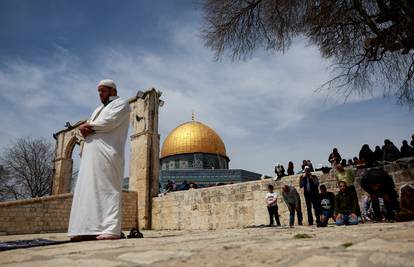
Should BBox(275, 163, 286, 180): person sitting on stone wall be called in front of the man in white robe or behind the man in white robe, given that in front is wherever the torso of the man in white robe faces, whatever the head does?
behind

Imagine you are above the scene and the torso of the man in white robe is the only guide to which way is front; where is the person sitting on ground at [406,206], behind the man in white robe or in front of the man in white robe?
behind

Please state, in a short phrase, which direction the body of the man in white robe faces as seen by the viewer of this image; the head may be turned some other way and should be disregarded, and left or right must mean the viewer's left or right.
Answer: facing the viewer and to the left of the viewer

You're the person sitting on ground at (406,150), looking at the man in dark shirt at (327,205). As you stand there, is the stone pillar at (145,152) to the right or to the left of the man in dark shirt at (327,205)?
right

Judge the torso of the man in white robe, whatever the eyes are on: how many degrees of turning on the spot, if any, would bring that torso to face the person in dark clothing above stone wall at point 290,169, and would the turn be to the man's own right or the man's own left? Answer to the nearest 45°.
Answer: approximately 180°

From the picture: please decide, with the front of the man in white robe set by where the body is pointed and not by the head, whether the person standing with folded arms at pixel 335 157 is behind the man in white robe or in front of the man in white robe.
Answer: behind

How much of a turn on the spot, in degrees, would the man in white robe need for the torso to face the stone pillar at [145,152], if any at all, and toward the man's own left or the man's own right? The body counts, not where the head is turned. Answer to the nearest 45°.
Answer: approximately 135° to the man's own right
